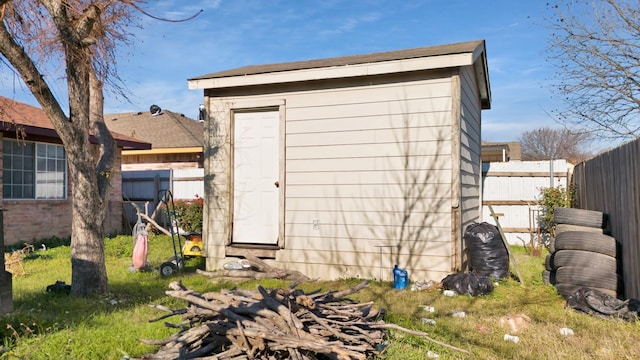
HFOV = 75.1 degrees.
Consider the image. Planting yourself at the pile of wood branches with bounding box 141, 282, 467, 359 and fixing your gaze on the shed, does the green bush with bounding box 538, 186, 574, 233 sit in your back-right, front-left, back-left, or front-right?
front-right

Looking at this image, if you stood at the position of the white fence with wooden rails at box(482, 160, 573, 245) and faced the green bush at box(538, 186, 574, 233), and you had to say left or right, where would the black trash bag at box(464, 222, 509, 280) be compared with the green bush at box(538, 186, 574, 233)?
right

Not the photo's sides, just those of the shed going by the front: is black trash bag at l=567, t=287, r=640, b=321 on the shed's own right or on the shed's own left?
on the shed's own left

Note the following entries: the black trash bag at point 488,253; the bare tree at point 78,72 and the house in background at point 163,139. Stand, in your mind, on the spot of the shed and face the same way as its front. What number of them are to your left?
1

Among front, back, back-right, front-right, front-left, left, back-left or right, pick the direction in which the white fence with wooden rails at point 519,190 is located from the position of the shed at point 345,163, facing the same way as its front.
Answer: back-left

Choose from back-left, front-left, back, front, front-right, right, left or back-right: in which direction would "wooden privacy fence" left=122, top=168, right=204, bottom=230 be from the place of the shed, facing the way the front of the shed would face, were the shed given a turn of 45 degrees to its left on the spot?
back

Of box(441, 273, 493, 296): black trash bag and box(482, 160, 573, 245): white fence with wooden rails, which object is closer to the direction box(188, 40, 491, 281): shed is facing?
the black trash bag

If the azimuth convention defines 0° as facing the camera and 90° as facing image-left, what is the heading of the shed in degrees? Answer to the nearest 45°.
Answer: approximately 0°

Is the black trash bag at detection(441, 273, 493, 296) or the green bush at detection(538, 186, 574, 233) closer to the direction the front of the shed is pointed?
the black trash bag

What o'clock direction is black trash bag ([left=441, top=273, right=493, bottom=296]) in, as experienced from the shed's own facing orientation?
The black trash bag is roughly at 10 o'clock from the shed.

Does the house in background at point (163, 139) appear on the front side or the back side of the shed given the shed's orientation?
on the back side

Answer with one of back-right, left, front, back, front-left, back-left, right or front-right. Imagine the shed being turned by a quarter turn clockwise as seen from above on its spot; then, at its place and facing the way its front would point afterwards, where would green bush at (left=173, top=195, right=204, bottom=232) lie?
front-right

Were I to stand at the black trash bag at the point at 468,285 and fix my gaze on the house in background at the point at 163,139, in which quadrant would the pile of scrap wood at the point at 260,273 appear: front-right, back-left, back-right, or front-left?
front-left
